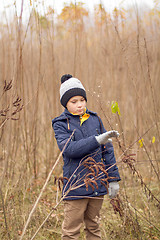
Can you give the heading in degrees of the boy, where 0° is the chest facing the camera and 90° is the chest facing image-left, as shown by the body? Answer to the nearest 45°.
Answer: approximately 315°

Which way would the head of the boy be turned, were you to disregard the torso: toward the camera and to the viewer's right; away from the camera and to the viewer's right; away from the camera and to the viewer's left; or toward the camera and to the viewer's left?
toward the camera and to the viewer's right
